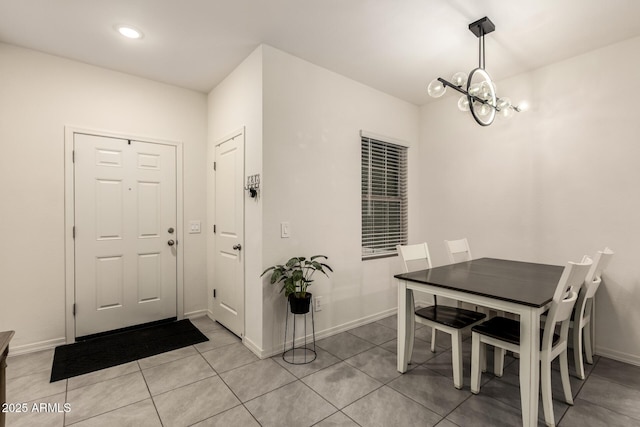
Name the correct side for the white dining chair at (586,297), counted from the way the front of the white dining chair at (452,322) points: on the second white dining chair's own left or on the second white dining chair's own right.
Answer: on the second white dining chair's own left

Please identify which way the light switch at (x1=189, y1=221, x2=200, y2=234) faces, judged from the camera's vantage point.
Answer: facing the viewer

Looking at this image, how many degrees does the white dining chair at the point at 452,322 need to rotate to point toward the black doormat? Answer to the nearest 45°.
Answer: approximately 135° to its right

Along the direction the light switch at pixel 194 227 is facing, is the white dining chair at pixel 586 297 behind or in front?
in front

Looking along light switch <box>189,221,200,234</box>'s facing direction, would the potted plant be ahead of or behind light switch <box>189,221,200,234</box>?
ahead

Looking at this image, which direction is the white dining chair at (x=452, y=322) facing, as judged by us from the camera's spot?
facing the viewer and to the right of the viewer

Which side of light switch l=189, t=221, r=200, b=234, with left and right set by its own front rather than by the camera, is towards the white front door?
right

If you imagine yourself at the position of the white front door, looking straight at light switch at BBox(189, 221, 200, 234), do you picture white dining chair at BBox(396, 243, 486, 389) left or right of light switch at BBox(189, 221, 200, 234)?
right

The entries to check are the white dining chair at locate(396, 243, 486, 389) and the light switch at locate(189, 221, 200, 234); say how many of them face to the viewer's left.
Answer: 0

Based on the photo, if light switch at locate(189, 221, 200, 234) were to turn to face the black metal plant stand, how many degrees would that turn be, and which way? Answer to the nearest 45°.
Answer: approximately 45° to its left

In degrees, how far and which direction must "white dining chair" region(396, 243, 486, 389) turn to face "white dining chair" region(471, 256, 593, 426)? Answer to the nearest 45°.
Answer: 0° — it already faces it
